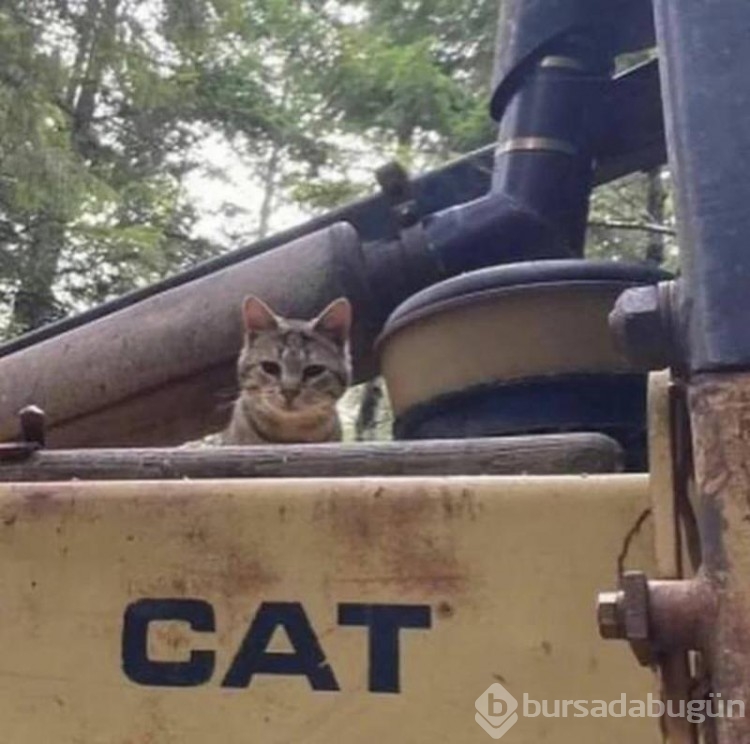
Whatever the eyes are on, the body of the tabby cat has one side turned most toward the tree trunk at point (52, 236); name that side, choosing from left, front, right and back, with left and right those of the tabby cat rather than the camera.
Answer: back

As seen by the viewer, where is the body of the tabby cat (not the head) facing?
toward the camera
